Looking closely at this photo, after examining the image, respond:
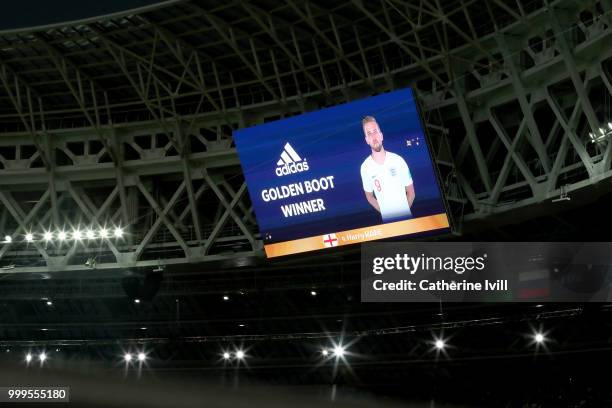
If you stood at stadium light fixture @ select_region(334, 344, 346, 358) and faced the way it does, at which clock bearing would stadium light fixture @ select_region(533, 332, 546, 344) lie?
stadium light fixture @ select_region(533, 332, 546, 344) is roughly at 10 o'clock from stadium light fixture @ select_region(334, 344, 346, 358).

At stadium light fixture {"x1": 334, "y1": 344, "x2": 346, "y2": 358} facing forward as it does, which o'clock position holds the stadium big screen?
The stadium big screen is roughly at 12 o'clock from the stadium light fixture.

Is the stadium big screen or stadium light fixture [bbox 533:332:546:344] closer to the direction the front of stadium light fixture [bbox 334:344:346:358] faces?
the stadium big screen

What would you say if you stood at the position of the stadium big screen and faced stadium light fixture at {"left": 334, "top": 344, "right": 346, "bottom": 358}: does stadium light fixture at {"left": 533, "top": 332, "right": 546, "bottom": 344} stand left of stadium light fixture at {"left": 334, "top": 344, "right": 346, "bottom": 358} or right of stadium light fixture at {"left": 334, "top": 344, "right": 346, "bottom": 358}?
right

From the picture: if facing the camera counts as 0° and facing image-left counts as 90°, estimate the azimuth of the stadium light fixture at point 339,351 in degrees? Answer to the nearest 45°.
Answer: approximately 0°
